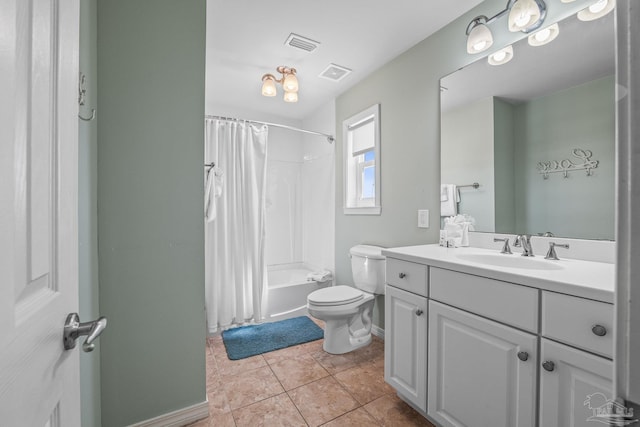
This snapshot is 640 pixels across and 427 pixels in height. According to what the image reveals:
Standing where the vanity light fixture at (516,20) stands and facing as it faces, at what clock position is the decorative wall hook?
The decorative wall hook is roughly at 12 o'clock from the vanity light fixture.

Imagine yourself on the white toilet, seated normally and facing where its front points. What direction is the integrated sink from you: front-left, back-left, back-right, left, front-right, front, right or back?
left

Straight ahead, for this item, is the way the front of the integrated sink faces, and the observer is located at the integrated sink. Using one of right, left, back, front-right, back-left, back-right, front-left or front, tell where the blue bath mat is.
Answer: front-right

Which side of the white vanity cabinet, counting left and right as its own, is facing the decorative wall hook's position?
front

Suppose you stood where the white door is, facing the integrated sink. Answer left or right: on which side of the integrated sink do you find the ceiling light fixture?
left

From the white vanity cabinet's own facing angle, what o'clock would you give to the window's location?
The window is roughly at 3 o'clock from the white vanity cabinet.

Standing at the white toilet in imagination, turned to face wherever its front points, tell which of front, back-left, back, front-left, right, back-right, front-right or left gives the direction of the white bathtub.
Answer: right

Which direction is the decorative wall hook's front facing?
to the viewer's right

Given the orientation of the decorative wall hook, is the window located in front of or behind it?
in front

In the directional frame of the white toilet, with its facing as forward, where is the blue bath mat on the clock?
The blue bath mat is roughly at 2 o'clock from the white toilet.

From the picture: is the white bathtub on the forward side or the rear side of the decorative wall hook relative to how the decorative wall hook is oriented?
on the forward side

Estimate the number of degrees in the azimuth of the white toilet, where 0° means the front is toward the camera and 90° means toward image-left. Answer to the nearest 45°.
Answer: approximately 45°
